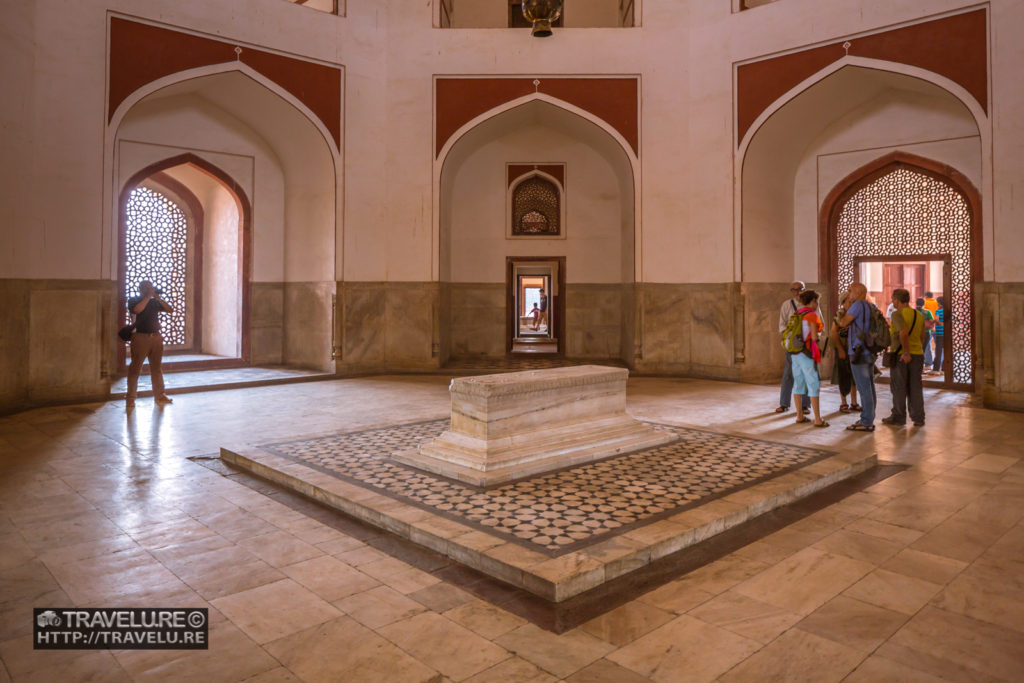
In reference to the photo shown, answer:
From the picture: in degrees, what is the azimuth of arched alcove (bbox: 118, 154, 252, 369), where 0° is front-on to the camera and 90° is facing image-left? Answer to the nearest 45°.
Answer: approximately 315°

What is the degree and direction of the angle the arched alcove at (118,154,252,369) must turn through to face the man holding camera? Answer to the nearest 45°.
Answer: approximately 45° to its right
